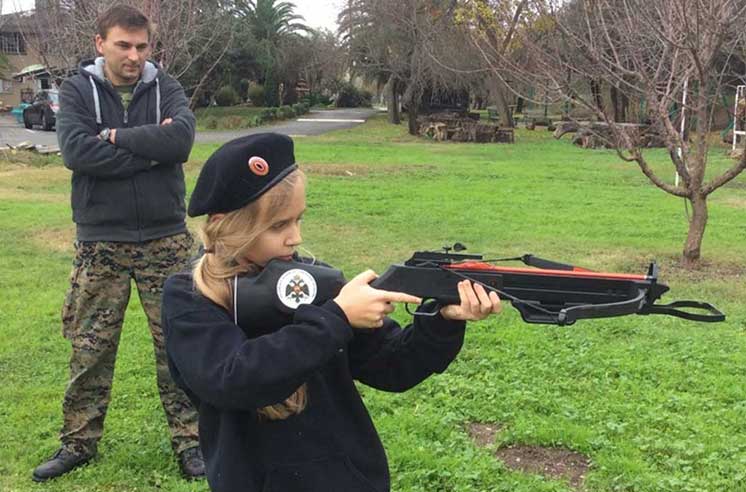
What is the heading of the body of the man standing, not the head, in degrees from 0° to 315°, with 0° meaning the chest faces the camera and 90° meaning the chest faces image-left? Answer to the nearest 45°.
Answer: approximately 0°

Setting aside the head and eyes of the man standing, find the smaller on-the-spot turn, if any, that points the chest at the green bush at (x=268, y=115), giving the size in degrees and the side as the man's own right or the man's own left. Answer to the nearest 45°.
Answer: approximately 180°

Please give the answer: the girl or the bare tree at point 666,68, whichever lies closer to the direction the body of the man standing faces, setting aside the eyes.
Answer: the girl

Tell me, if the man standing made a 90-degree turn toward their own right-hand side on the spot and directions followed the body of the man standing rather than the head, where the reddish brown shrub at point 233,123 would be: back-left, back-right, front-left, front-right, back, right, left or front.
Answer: right

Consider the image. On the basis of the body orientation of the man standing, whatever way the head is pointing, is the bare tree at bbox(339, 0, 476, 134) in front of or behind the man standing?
behind

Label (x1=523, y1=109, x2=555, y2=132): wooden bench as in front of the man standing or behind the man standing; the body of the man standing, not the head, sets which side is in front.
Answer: behind

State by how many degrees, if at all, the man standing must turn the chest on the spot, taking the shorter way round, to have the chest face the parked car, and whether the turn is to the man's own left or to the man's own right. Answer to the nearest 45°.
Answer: approximately 180°

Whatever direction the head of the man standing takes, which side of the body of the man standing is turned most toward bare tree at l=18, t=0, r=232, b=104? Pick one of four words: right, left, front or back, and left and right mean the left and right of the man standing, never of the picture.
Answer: back

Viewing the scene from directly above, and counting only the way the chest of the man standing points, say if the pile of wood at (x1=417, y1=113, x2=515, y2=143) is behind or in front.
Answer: behind

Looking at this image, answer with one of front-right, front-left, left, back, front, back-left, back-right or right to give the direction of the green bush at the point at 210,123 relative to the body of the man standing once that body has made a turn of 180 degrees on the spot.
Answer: front

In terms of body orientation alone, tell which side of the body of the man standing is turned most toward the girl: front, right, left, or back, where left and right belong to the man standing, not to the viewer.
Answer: front
